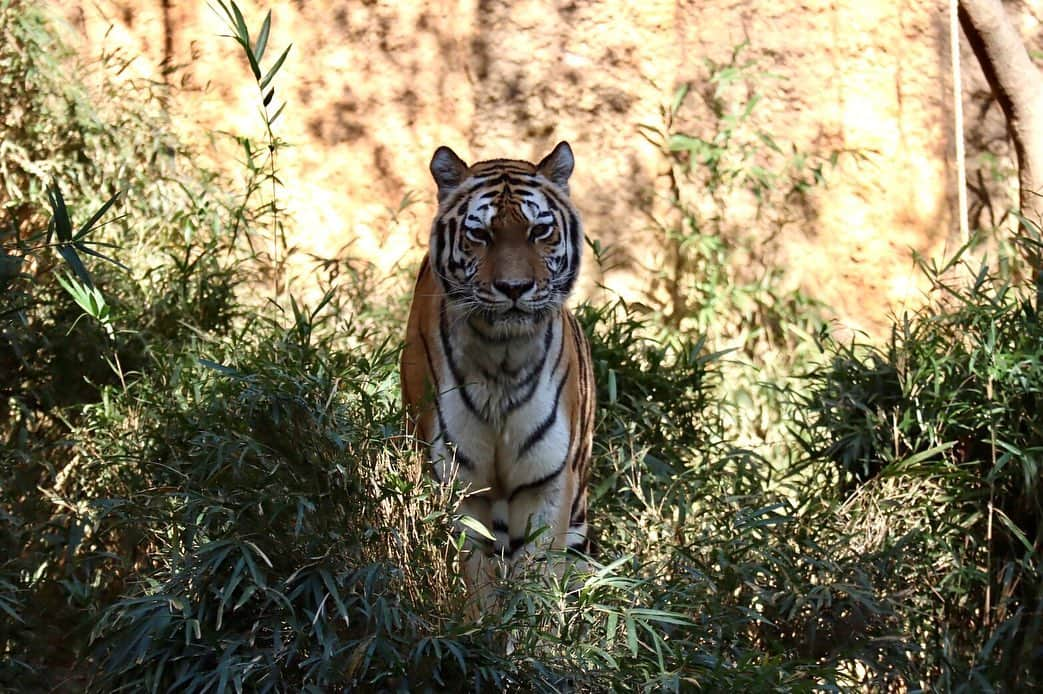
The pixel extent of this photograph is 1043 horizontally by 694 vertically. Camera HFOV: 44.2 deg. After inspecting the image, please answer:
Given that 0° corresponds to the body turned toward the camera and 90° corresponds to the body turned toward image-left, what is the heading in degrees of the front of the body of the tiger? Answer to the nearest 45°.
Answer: approximately 0°

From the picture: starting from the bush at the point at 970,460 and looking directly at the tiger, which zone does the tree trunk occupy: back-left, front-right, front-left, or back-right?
back-right

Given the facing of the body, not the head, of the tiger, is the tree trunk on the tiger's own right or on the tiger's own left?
on the tiger's own left

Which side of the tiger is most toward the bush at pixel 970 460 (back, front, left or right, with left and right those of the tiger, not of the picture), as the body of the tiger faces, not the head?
left
